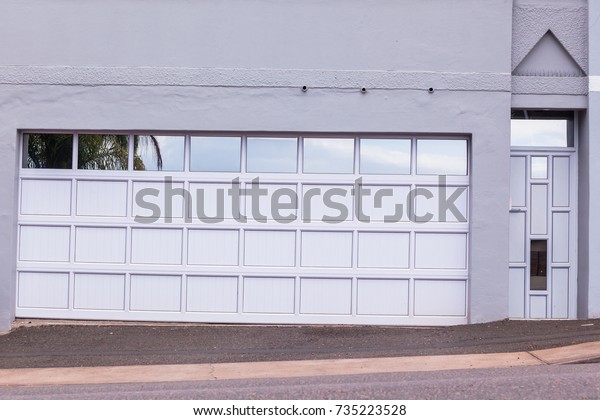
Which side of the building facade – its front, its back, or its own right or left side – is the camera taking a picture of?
front
